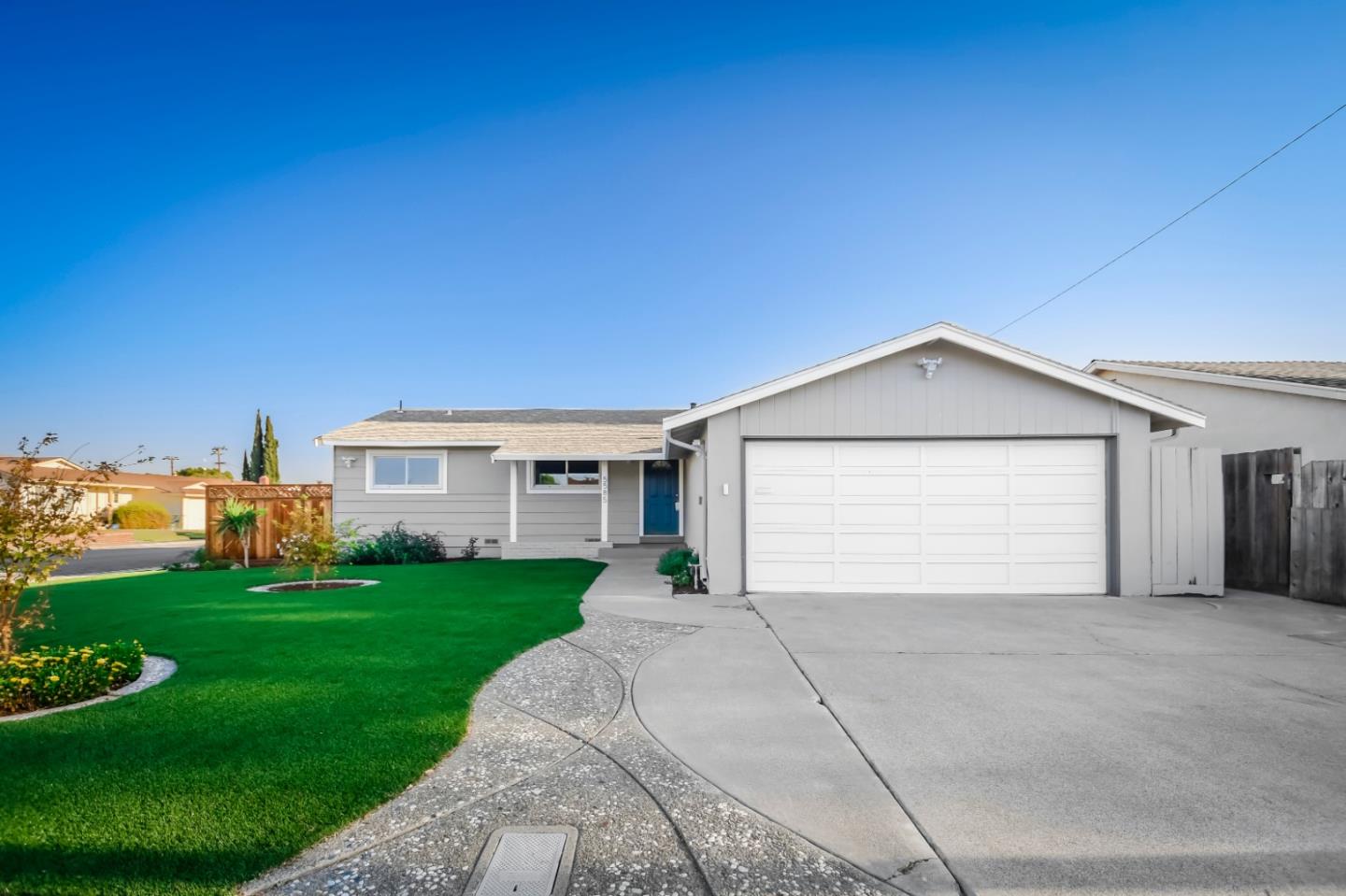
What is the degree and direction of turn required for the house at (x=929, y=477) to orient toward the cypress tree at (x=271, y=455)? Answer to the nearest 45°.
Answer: approximately 135° to its right

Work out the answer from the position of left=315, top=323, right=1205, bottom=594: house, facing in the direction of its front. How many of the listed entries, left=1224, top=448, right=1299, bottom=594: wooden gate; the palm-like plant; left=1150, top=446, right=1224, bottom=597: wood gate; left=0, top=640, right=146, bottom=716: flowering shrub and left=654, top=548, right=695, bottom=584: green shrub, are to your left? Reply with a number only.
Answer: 2

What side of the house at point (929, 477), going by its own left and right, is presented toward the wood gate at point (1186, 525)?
left

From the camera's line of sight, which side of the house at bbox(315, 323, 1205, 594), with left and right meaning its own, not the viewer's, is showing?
front

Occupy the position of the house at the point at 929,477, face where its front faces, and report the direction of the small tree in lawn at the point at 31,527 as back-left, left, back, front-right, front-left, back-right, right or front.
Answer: front-right

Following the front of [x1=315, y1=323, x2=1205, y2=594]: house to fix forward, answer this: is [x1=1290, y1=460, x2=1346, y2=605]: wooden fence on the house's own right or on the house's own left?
on the house's own left

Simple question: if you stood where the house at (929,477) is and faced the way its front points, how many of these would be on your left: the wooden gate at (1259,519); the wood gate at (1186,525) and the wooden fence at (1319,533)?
3

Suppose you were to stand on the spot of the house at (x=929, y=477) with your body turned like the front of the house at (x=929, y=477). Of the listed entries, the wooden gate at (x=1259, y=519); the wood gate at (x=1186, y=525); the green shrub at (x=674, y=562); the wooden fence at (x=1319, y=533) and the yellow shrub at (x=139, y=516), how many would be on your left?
3

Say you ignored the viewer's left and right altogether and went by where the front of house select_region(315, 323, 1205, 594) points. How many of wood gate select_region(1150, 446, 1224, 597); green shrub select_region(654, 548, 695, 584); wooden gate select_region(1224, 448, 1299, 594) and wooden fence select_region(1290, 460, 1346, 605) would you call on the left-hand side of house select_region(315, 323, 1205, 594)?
3

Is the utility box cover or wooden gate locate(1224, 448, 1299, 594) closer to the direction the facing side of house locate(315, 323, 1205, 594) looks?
the utility box cover

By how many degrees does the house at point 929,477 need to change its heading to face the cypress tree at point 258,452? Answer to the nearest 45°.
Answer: approximately 135° to its right

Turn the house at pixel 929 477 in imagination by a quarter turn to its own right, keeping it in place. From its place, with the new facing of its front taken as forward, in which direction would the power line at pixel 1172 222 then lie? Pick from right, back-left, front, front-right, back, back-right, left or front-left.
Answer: back-right

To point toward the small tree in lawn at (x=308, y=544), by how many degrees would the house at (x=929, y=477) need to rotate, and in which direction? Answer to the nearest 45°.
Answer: approximately 90° to its right

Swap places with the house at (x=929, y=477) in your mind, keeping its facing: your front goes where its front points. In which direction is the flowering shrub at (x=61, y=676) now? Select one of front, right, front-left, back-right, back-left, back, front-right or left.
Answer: front-right
